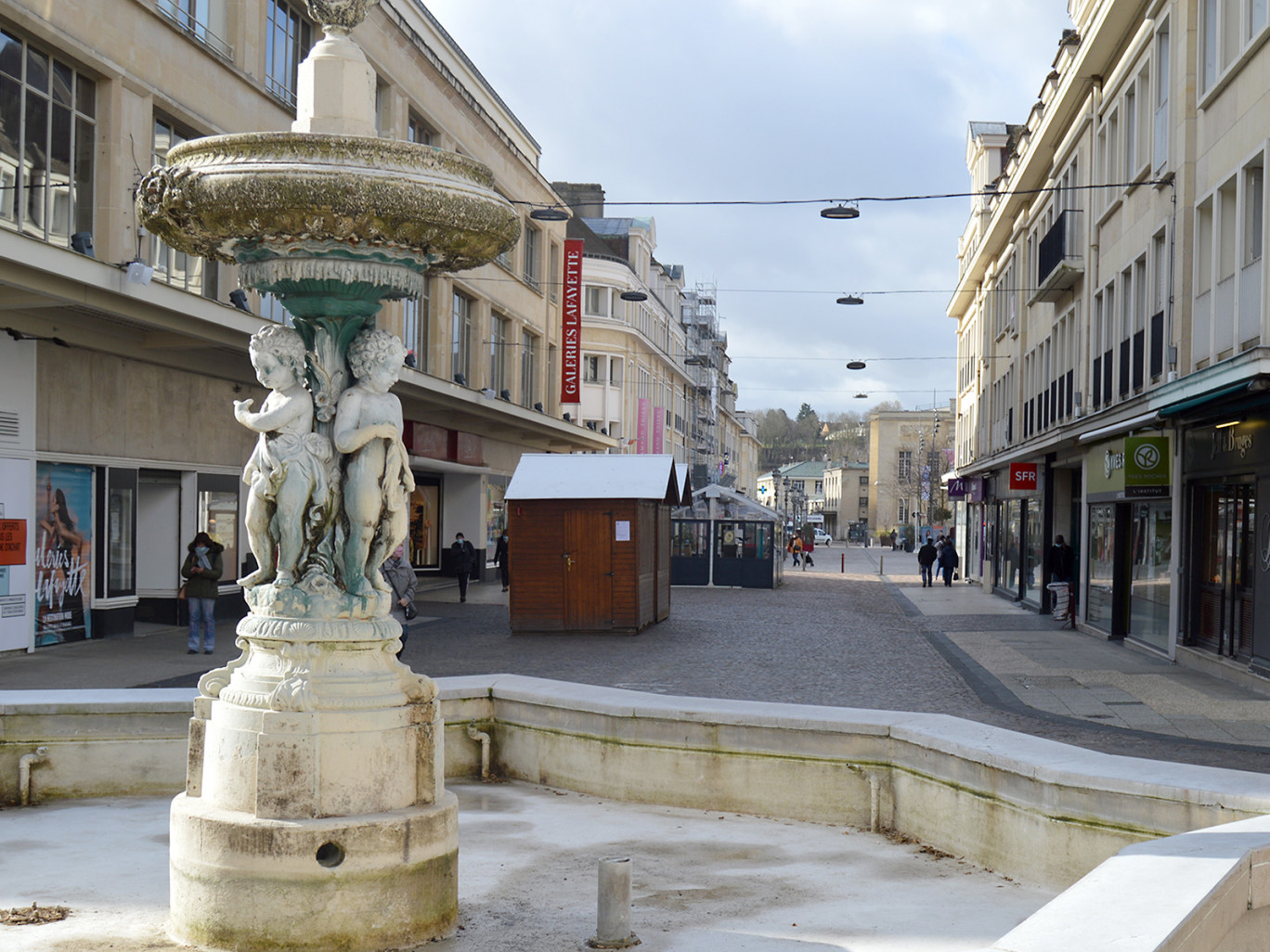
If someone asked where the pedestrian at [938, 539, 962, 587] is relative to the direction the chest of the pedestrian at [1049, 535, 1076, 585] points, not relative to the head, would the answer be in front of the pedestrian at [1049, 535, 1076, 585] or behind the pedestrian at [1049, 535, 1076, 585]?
behind

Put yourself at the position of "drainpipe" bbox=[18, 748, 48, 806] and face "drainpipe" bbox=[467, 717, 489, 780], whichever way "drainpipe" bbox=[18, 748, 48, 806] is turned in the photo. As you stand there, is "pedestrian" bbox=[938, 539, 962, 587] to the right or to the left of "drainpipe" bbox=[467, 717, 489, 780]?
left

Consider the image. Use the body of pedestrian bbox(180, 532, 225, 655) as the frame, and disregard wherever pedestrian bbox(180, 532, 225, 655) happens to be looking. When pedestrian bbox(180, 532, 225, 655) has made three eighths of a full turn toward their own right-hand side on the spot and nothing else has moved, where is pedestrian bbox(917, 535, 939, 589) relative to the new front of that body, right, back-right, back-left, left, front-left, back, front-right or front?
right
